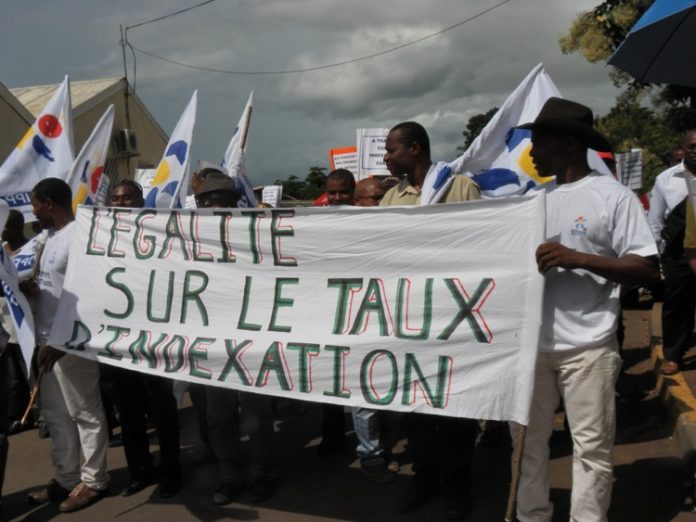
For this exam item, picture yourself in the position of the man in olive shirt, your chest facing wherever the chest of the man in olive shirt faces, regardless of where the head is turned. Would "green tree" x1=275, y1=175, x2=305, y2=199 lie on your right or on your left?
on your right

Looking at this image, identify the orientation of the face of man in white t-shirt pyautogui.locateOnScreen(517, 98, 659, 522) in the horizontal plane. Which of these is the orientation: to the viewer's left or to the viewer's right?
to the viewer's left

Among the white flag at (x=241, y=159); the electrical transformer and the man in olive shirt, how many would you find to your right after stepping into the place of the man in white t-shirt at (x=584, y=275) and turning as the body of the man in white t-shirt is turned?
3

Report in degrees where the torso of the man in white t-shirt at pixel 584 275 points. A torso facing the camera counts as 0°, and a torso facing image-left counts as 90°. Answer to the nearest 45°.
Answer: approximately 45°

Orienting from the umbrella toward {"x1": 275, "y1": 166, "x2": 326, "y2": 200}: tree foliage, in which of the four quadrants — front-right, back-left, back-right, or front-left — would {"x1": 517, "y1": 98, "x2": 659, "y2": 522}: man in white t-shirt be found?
back-left

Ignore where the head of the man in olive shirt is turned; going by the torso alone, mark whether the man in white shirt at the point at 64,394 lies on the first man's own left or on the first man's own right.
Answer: on the first man's own right

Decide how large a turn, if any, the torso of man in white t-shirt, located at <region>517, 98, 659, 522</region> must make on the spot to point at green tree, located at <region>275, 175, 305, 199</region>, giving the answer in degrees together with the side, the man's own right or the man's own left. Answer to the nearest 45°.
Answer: approximately 90° to the man's own right

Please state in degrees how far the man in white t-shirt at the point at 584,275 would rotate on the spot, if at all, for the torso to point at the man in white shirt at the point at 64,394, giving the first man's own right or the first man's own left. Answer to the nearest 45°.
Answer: approximately 45° to the first man's own right

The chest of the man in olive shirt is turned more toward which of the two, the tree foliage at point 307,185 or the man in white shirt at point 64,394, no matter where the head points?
the man in white shirt
